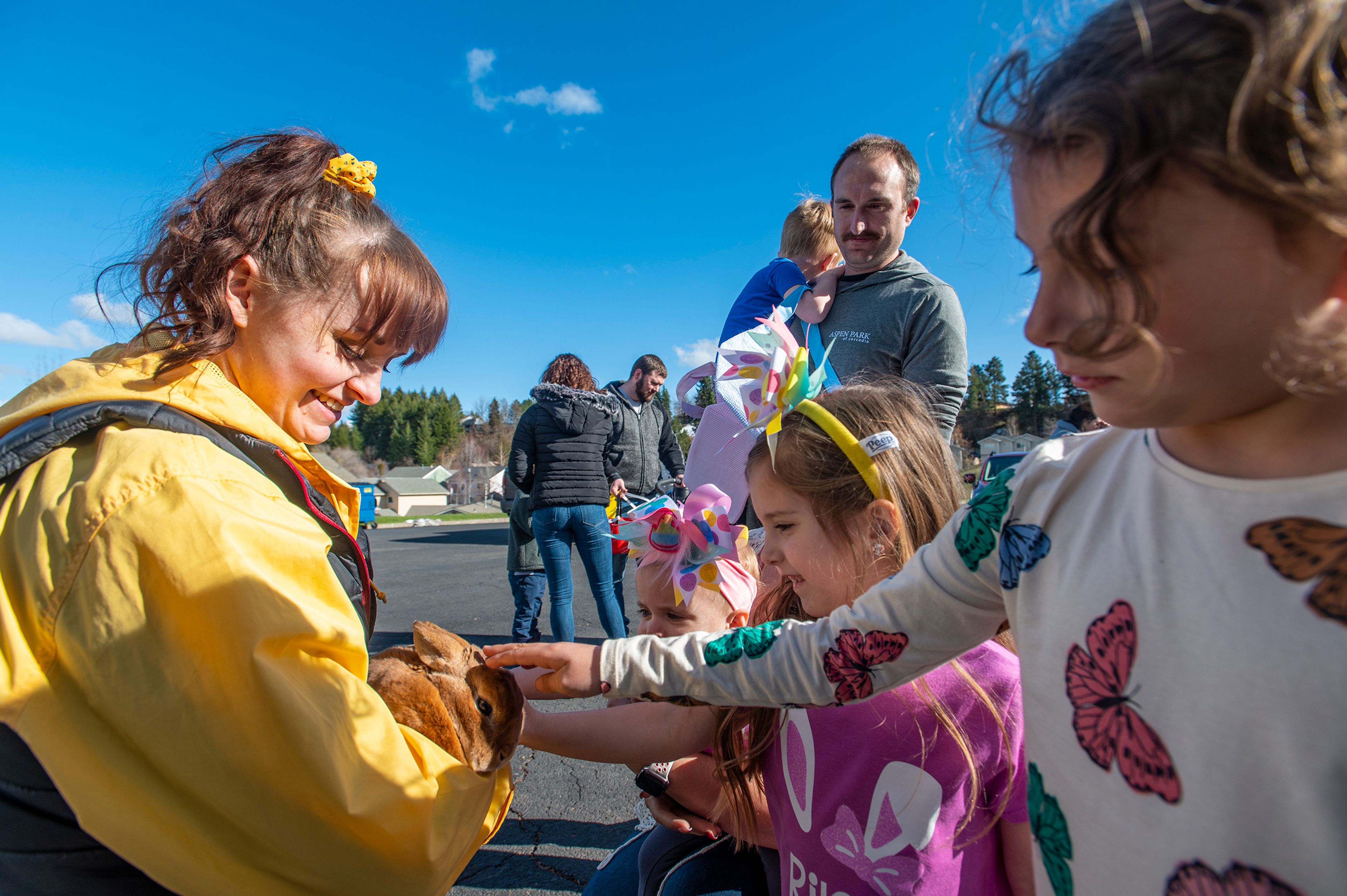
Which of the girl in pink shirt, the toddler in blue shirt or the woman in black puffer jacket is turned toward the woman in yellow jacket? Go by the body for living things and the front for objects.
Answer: the girl in pink shirt

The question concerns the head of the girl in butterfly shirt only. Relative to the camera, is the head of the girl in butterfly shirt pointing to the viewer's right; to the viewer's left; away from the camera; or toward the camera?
to the viewer's left

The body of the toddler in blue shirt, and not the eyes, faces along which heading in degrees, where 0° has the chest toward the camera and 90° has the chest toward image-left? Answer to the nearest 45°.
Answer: approximately 225°

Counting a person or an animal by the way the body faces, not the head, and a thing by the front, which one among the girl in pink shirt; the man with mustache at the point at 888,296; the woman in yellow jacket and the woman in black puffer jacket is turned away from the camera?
the woman in black puffer jacket

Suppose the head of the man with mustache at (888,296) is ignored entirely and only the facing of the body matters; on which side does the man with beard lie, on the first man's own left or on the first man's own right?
on the first man's own right

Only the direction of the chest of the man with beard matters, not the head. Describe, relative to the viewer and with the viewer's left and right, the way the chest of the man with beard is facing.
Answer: facing the viewer and to the right of the viewer

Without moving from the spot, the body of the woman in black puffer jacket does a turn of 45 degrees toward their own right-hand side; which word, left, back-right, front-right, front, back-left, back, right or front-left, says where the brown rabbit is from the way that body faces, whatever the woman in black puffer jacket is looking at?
back-right

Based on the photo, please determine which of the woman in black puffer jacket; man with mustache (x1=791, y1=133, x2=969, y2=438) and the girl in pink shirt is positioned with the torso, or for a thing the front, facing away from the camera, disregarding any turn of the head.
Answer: the woman in black puffer jacket

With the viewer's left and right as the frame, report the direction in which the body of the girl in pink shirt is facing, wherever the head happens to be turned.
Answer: facing the viewer and to the left of the viewer

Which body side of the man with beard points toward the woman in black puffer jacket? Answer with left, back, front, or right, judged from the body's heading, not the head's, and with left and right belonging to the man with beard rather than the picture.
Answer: right

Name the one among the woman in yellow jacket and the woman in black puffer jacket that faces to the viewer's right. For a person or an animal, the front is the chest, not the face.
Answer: the woman in yellow jacket

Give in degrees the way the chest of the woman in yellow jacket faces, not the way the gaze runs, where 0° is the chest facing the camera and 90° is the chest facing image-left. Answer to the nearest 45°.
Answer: approximately 270°

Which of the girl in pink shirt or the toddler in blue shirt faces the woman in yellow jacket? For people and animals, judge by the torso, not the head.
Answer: the girl in pink shirt

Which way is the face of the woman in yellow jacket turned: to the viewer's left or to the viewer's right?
to the viewer's right

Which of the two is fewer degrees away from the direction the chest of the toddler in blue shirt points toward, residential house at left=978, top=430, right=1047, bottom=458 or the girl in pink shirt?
the residential house

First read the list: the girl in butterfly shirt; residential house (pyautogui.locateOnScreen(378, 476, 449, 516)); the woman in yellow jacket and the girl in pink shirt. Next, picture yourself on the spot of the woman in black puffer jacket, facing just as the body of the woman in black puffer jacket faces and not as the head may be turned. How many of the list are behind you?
3

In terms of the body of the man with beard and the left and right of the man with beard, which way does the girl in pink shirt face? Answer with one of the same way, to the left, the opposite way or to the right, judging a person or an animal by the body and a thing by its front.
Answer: to the right

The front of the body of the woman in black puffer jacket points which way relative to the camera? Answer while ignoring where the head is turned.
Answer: away from the camera

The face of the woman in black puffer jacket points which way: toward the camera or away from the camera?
away from the camera

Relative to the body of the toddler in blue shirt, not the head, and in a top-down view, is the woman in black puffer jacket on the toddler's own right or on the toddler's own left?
on the toddler's own left
